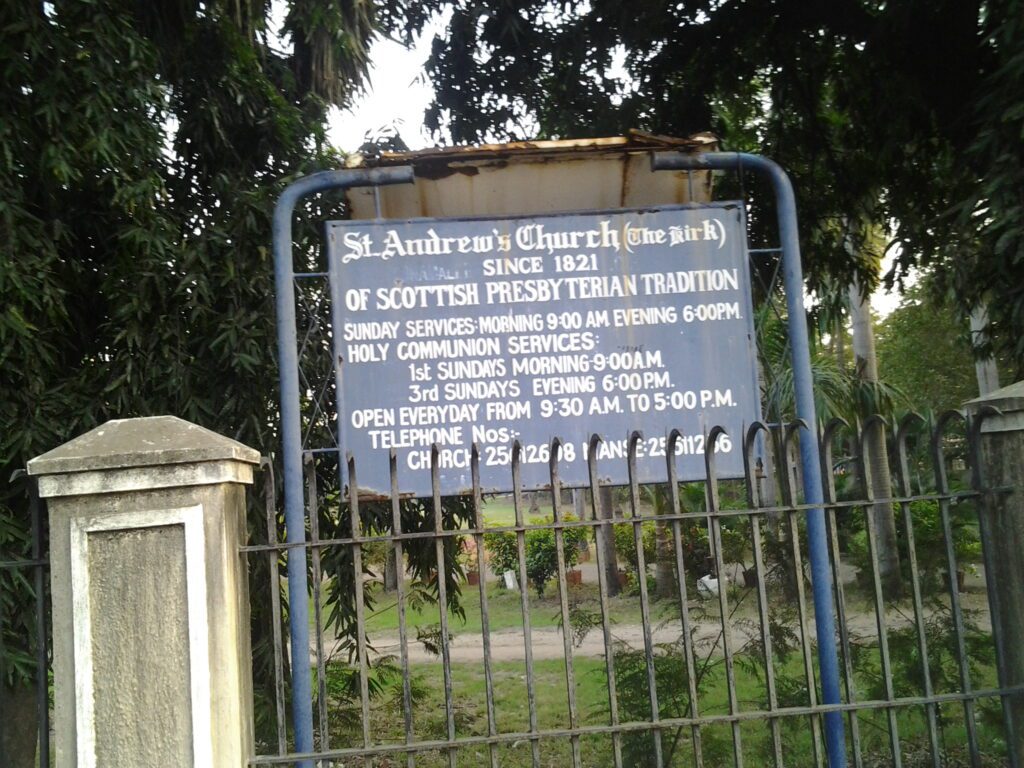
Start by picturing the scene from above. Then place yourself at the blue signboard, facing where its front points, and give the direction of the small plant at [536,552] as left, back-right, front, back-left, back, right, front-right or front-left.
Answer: back

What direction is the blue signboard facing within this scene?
toward the camera

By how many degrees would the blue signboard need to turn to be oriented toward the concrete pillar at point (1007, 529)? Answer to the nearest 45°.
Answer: approximately 90° to its left

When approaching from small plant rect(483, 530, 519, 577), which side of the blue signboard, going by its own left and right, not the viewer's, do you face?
back

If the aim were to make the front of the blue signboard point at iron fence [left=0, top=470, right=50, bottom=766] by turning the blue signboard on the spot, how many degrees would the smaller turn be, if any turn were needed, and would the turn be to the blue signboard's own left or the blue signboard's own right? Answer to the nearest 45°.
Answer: approximately 90° to the blue signboard's own right

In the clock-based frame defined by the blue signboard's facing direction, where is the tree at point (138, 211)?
The tree is roughly at 4 o'clock from the blue signboard.

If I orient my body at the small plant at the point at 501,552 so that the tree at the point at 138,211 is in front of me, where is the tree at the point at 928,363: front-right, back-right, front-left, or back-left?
back-left

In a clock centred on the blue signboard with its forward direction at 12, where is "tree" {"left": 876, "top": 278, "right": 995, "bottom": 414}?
The tree is roughly at 7 o'clock from the blue signboard.

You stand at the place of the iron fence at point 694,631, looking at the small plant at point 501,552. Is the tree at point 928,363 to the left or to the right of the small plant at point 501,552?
right

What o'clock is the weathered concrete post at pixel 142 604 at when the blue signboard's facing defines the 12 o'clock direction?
The weathered concrete post is roughly at 2 o'clock from the blue signboard.

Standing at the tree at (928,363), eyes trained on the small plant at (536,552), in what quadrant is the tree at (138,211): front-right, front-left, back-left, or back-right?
front-left

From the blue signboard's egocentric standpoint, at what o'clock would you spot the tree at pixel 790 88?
The tree is roughly at 7 o'clock from the blue signboard.
